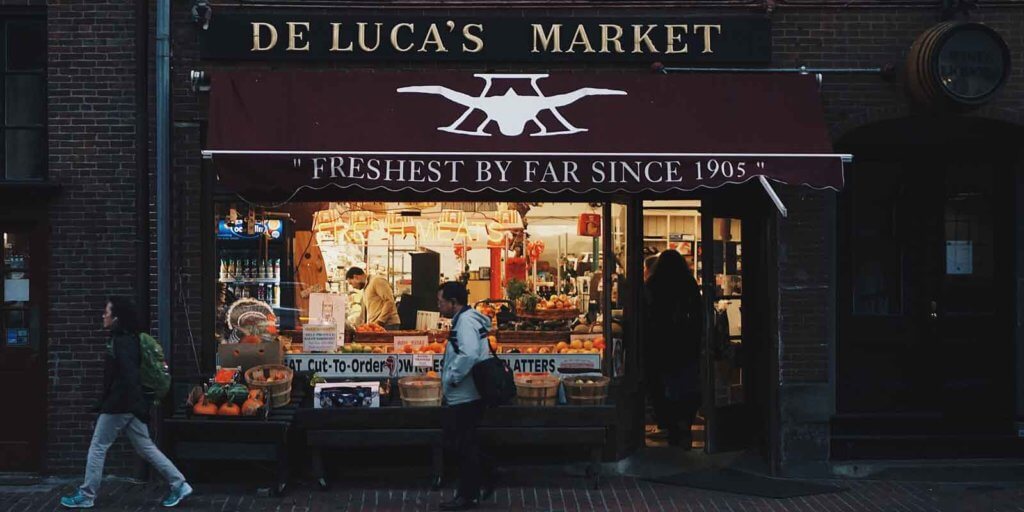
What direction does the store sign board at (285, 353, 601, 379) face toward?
toward the camera

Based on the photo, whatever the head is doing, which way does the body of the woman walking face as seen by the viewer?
to the viewer's left

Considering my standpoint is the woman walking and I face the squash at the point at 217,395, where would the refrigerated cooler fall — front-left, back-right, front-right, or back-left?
front-left

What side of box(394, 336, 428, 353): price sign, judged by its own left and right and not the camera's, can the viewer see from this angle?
front

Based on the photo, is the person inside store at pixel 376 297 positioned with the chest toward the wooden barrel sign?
no

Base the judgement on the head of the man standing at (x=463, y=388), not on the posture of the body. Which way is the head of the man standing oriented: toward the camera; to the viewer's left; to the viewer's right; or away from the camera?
to the viewer's left

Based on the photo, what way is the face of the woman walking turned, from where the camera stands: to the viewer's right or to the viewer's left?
to the viewer's left

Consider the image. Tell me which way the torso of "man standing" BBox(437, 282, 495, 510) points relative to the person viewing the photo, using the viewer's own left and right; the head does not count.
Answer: facing to the left of the viewer

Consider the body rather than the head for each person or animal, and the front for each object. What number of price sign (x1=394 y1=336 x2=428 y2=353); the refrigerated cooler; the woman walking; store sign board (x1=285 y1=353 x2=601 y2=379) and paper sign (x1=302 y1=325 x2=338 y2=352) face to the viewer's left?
1

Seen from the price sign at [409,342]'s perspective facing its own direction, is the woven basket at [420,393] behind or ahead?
ahead

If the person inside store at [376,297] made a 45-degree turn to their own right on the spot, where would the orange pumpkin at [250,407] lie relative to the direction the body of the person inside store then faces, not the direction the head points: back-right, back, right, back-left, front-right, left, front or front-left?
left

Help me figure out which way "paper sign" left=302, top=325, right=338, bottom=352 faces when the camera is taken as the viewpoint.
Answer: facing the viewer
